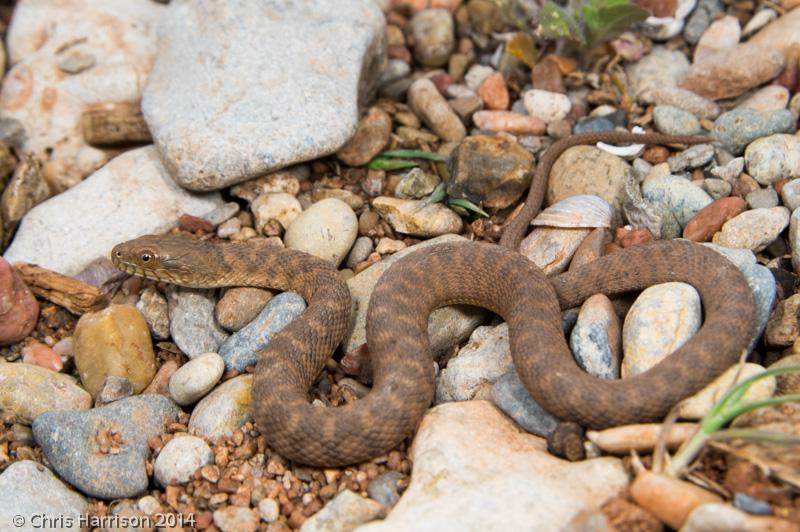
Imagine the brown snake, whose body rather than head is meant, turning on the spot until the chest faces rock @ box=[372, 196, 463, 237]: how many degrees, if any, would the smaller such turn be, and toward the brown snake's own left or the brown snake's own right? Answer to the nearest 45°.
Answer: approximately 90° to the brown snake's own right

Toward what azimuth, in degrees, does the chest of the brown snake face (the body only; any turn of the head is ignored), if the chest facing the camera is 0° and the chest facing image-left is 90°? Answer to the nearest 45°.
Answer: approximately 90°

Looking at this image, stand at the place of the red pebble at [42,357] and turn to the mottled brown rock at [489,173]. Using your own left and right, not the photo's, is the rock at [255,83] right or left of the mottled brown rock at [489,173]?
left

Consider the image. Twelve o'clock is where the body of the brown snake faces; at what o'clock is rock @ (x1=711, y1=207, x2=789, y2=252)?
The rock is roughly at 5 o'clock from the brown snake.

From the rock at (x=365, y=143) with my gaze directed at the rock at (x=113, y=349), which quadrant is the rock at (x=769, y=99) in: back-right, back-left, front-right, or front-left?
back-left

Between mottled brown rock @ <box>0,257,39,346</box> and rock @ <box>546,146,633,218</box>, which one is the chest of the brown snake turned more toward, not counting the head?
the mottled brown rock

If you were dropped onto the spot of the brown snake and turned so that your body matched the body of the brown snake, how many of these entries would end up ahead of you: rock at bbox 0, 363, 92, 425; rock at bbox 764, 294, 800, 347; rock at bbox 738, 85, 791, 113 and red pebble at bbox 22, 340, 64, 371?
2

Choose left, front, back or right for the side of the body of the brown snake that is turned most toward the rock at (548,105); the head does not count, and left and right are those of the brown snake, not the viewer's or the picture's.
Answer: right

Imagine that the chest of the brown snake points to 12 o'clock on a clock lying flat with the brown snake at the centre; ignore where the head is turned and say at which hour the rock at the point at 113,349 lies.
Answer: The rock is roughly at 12 o'clock from the brown snake.

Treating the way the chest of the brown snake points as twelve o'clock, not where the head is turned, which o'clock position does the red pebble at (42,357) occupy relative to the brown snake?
The red pebble is roughly at 12 o'clock from the brown snake.

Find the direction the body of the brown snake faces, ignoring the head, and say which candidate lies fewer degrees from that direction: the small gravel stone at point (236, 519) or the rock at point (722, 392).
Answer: the small gravel stone
